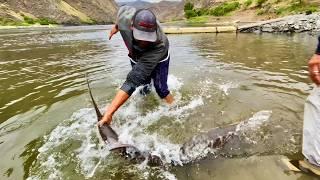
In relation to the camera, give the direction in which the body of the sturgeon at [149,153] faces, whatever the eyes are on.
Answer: to the viewer's right

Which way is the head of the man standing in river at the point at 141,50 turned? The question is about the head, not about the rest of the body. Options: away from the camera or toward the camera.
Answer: toward the camera

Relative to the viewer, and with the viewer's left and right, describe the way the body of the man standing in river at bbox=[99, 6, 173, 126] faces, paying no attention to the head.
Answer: facing the viewer

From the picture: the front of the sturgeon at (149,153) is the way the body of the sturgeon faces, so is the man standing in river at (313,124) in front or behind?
in front

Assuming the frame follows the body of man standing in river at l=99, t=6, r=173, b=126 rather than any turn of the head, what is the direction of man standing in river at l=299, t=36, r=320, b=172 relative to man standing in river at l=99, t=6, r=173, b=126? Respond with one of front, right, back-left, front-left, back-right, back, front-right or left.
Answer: front-left
